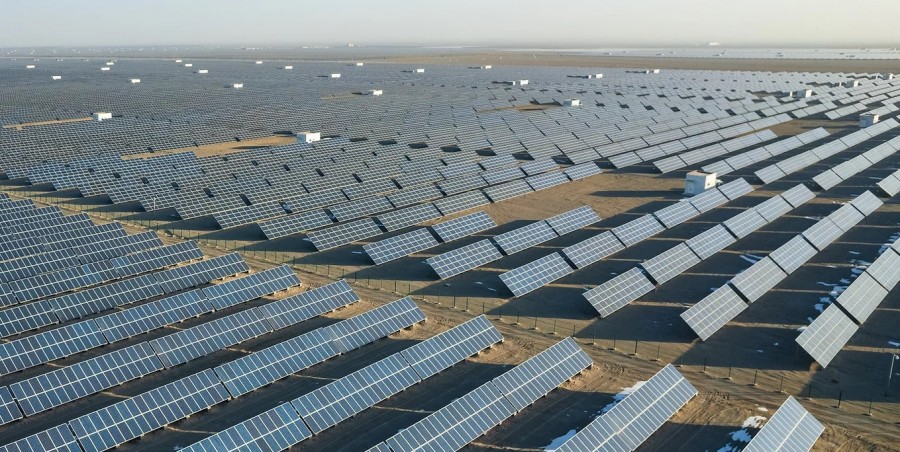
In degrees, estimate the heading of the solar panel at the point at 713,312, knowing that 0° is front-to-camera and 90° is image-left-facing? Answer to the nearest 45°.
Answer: approximately 315°

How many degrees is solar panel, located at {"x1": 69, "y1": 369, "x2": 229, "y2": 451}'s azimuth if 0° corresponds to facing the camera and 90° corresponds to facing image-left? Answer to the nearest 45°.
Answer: approximately 315°

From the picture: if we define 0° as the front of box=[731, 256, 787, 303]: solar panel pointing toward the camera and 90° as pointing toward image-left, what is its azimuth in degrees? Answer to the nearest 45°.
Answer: approximately 315°

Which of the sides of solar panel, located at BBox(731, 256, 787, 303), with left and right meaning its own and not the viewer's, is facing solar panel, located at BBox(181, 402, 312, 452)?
right

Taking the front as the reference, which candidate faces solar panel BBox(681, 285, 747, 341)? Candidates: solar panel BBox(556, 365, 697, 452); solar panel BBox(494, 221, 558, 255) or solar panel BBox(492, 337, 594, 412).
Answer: solar panel BBox(494, 221, 558, 255)

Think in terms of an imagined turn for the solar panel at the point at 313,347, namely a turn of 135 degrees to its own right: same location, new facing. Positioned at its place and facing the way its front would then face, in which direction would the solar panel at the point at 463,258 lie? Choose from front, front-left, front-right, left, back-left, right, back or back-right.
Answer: back-right

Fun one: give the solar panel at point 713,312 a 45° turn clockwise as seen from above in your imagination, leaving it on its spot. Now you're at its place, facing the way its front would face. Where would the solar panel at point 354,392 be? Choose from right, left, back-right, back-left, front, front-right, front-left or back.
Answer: front-right

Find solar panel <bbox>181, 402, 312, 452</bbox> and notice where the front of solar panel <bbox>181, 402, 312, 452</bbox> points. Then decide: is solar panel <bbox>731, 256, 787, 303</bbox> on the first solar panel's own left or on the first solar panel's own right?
on the first solar panel's own left

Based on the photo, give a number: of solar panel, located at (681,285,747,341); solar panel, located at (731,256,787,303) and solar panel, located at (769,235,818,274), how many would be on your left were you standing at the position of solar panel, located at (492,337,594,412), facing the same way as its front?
3

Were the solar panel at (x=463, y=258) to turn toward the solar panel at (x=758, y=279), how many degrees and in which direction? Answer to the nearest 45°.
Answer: approximately 45° to its left

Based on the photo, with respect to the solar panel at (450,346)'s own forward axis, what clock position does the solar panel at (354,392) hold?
the solar panel at (354,392) is roughly at 3 o'clock from the solar panel at (450,346).
